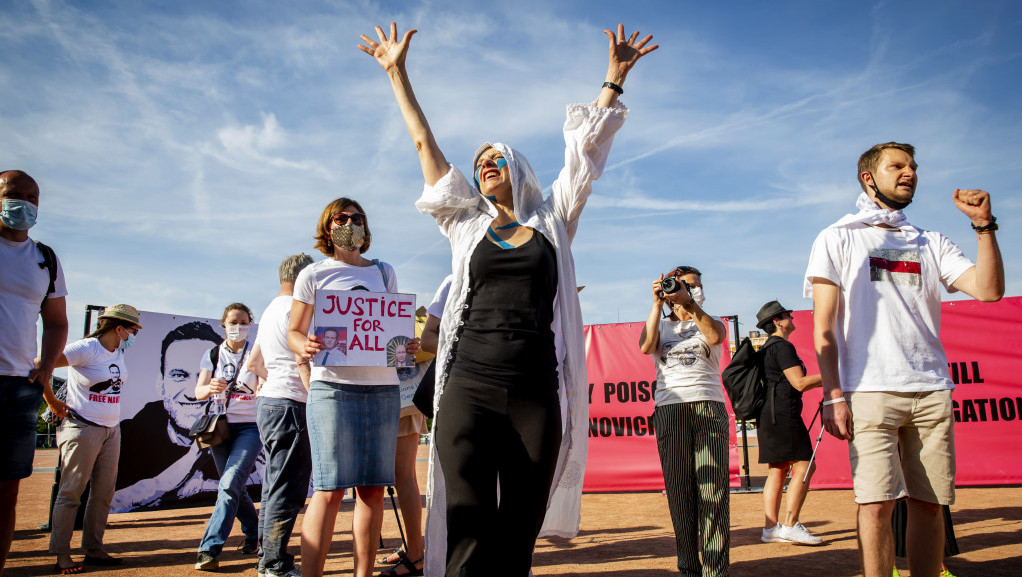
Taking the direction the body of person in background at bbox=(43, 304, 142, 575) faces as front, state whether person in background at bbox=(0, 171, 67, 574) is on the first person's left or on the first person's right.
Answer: on the first person's right

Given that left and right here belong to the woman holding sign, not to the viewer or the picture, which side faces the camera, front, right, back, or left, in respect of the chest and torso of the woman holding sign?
front

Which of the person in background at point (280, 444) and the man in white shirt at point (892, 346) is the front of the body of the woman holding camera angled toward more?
the man in white shirt

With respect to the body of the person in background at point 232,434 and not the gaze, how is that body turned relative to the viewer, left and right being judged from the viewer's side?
facing the viewer

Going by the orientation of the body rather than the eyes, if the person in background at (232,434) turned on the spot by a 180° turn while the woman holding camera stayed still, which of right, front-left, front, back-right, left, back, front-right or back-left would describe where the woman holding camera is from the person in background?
back-right

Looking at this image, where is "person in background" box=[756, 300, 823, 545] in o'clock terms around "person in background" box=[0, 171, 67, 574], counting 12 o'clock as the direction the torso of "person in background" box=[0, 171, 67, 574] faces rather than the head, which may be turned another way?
"person in background" box=[756, 300, 823, 545] is roughly at 9 o'clock from "person in background" box=[0, 171, 67, 574].

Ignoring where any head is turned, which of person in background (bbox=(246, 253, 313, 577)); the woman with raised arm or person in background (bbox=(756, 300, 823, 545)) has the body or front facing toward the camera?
the woman with raised arm

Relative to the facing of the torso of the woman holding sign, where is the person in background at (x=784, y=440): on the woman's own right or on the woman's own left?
on the woman's own left
